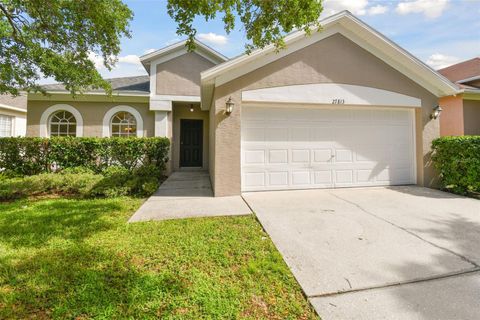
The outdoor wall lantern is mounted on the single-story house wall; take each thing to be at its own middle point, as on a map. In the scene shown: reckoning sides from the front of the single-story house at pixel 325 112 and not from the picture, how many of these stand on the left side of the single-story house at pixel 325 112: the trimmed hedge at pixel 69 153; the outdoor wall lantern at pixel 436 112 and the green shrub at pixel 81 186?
1

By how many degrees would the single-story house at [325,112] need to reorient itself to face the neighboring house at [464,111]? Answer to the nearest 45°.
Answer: approximately 135° to its left

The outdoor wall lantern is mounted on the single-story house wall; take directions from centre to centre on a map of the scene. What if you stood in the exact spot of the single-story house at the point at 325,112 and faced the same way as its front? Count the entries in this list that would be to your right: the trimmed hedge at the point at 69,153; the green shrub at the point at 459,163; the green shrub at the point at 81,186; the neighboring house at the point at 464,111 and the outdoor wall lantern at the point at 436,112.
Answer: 2

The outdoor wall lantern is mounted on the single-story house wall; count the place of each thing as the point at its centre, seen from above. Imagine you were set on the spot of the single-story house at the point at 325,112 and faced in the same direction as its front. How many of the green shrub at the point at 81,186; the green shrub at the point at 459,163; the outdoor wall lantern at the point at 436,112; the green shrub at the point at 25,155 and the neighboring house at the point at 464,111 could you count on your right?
2

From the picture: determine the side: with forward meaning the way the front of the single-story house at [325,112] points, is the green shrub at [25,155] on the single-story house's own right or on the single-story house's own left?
on the single-story house's own right

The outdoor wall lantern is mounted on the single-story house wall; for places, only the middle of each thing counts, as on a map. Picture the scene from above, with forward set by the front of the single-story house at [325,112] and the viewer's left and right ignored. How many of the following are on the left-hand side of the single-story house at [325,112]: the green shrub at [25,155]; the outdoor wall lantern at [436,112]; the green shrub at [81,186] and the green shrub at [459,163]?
2

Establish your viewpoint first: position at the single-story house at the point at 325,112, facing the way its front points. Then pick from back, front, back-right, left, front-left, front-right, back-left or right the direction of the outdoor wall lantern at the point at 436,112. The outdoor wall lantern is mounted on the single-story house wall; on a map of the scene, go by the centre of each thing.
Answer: left

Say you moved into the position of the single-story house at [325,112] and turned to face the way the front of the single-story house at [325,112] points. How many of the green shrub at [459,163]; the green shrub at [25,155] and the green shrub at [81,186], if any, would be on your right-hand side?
2

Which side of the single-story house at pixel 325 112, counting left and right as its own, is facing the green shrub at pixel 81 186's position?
right

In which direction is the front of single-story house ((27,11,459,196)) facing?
toward the camera

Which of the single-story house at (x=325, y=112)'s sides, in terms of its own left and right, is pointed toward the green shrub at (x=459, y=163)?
left

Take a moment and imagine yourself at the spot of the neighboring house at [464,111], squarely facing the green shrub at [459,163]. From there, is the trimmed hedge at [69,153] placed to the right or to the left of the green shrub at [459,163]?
right
